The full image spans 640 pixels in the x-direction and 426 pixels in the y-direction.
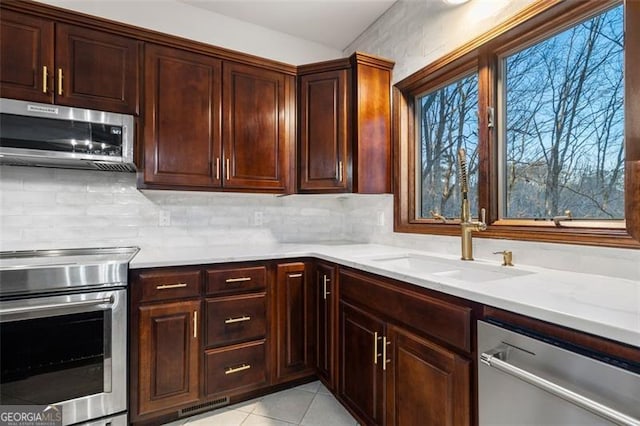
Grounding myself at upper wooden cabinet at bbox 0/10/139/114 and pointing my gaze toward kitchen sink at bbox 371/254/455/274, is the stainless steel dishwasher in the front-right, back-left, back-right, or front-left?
front-right

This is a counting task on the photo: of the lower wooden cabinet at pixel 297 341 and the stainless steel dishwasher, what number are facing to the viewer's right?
0

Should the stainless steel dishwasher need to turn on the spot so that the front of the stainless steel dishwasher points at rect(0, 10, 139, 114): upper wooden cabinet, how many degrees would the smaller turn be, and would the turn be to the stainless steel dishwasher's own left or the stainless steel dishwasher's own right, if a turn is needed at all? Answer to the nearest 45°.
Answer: approximately 45° to the stainless steel dishwasher's own right

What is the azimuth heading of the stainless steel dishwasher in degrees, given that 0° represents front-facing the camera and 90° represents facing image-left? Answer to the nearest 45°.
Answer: approximately 45°

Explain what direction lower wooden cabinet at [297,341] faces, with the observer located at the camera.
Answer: facing the viewer

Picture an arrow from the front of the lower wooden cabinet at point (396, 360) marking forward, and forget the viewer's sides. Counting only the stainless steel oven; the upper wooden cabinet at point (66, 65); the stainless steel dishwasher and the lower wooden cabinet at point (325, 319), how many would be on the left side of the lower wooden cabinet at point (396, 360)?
1

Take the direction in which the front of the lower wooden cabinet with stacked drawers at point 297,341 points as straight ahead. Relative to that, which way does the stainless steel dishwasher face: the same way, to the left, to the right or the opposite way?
to the right

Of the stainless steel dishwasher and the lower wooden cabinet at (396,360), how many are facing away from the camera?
0

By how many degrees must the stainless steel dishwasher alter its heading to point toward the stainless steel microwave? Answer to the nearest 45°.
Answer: approximately 45° to its right

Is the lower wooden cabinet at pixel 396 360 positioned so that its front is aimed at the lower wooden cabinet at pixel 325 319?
no

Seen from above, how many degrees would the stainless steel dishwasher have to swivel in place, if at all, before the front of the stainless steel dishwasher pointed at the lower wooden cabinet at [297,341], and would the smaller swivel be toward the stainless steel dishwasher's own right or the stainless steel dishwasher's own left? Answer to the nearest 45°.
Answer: approximately 45° to the stainless steel dishwasher's own right

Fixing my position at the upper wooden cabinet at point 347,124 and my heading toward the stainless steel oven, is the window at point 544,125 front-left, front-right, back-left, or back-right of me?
back-left

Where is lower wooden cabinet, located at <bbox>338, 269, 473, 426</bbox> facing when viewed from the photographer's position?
facing the viewer and to the left of the viewer

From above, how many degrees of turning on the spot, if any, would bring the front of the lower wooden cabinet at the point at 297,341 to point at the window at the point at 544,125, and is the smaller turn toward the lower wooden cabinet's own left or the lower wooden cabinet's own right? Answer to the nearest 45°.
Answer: approximately 90° to the lower wooden cabinet's own left

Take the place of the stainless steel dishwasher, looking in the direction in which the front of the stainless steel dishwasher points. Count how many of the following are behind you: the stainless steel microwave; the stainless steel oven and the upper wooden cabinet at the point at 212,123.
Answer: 0

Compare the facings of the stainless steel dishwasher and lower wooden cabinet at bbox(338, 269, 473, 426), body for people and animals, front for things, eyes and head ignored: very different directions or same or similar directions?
same or similar directions
